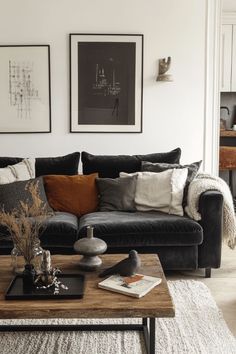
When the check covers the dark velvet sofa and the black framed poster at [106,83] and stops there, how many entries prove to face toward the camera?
2

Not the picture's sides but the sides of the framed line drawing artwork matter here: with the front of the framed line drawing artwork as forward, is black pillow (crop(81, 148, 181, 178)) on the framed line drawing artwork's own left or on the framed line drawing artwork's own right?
on the framed line drawing artwork's own left

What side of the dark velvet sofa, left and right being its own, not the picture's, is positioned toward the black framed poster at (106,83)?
back

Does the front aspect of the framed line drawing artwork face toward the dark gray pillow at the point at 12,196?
yes

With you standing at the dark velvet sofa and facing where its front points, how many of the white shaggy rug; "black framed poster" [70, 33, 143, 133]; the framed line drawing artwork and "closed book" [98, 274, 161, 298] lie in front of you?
2

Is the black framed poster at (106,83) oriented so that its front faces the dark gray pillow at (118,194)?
yes

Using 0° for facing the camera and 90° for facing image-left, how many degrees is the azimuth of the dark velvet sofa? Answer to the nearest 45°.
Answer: approximately 0°

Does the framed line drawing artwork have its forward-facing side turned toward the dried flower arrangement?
yes

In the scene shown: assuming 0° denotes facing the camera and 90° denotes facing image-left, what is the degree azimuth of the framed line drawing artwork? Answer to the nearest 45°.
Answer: approximately 0°
